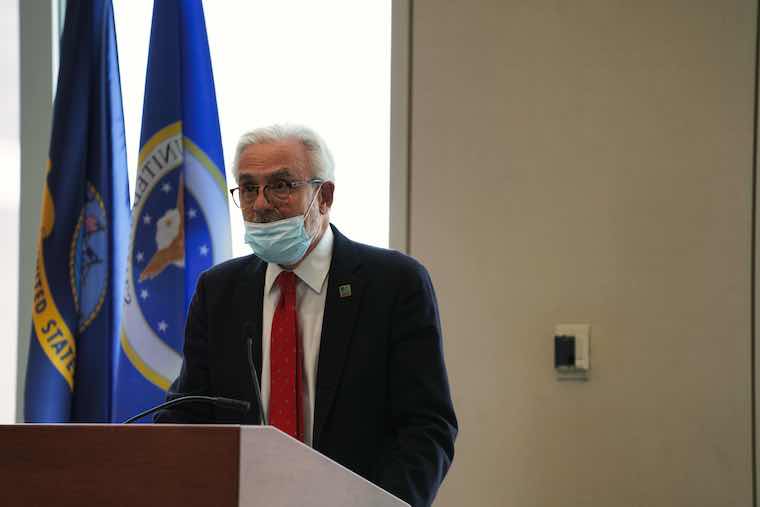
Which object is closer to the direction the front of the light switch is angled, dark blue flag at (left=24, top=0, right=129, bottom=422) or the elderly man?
the elderly man

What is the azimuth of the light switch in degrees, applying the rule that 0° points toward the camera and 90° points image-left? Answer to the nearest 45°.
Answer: approximately 0°

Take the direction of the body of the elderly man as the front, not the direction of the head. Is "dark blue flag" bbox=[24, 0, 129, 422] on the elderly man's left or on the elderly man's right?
on the elderly man's right

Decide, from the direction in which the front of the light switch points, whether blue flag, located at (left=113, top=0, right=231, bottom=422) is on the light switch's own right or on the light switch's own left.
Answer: on the light switch's own right

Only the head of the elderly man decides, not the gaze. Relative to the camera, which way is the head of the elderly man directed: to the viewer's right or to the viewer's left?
to the viewer's left

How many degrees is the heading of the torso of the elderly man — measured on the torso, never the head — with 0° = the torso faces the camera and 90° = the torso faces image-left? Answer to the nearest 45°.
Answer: approximately 45°

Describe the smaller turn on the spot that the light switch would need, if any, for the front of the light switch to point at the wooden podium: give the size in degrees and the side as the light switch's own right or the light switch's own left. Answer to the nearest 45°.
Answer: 0° — it already faces it

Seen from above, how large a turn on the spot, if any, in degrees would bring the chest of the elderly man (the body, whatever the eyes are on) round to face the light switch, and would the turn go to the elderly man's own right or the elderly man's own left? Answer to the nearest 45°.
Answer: approximately 180°
